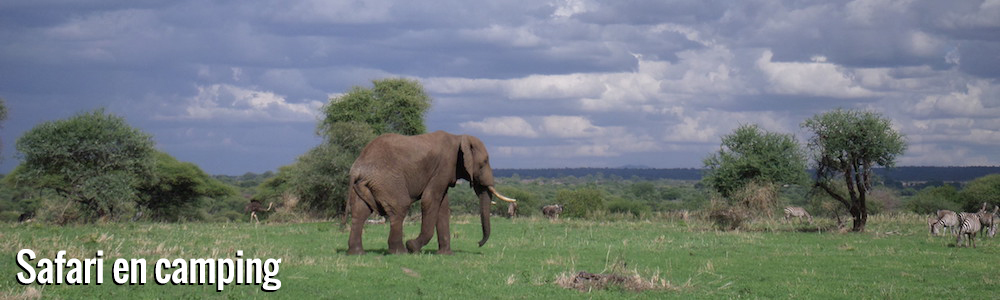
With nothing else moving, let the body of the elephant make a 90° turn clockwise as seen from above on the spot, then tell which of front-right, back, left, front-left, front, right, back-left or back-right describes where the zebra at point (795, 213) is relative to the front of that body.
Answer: back-left

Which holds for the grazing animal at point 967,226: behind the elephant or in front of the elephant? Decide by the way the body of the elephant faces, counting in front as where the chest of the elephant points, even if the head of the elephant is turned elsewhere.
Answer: in front

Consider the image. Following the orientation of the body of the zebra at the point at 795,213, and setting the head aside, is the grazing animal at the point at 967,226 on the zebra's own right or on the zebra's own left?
on the zebra's own right

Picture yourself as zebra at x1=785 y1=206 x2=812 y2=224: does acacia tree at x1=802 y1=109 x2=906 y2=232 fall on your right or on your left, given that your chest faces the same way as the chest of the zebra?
on your right

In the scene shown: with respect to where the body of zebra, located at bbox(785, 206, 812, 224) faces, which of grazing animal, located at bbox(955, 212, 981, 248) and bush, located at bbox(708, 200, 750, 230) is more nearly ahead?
the grazing animal

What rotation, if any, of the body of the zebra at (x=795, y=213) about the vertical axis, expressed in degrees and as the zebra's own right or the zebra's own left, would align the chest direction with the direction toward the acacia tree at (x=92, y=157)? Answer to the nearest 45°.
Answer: approximately 135° to the zebra's own right

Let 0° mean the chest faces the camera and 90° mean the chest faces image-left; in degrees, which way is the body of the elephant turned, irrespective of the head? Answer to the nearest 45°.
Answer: approximately 270°

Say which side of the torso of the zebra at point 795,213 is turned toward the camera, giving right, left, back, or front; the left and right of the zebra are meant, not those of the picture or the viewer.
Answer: right

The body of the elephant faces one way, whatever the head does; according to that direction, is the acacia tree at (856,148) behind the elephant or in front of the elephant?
in front
